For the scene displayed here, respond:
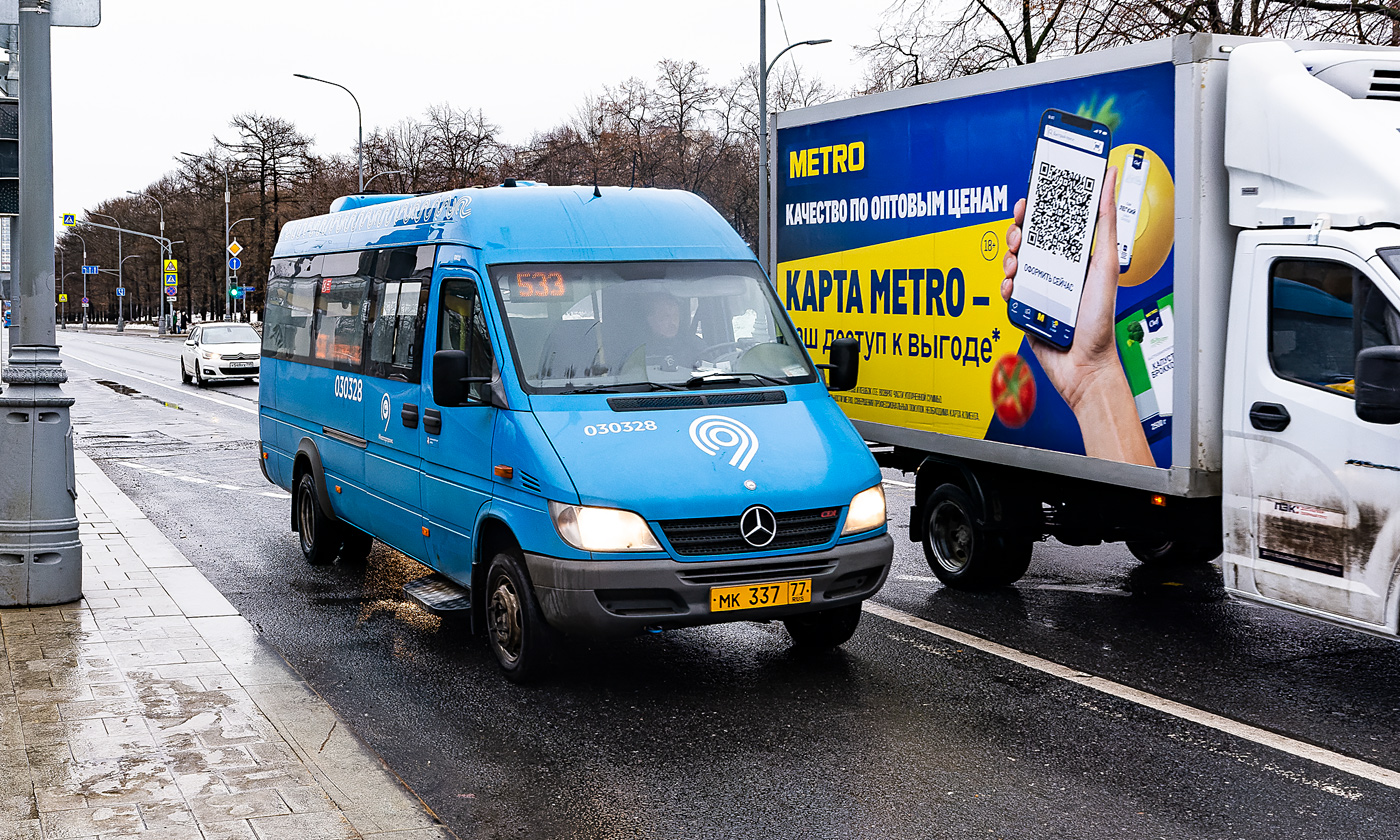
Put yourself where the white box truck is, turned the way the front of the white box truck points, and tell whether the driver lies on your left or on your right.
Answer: on your right

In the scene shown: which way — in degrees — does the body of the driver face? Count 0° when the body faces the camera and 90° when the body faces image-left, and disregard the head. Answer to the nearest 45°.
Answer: approximately 315°

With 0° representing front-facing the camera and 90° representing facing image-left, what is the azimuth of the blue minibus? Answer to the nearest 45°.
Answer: approximately 315°

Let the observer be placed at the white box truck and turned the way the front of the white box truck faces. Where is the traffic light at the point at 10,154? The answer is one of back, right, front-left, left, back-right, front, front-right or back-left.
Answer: back-right

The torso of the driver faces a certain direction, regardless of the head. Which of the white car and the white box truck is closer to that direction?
the white box truck

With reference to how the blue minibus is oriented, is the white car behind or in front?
behind

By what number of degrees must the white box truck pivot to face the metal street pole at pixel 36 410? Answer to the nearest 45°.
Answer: approximately 135° to its right

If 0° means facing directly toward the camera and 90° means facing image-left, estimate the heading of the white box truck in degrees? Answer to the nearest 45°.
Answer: approximately 315°
